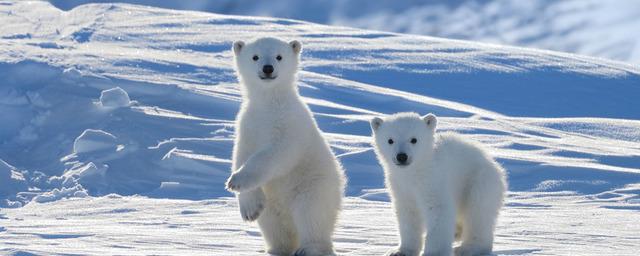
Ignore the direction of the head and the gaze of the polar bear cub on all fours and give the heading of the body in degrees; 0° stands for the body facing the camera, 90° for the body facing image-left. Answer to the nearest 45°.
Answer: approximately 45°

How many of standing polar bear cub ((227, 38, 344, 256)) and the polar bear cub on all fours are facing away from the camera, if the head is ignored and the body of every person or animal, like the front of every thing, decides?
0

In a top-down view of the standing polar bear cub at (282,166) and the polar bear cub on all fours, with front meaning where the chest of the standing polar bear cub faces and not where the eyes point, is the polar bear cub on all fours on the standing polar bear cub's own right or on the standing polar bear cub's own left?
on the standing polar bear cub's own left

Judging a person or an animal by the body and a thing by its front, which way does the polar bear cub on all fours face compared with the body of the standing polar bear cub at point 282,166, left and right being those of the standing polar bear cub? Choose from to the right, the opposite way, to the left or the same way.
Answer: the same way

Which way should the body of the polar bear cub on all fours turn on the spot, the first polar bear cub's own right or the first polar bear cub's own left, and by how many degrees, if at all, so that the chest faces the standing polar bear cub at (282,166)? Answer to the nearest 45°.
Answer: approximately 45° to the first polar bear cub's own right

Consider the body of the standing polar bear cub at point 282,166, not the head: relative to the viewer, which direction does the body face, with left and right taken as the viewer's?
facing the viewer and to the left of the viewer
